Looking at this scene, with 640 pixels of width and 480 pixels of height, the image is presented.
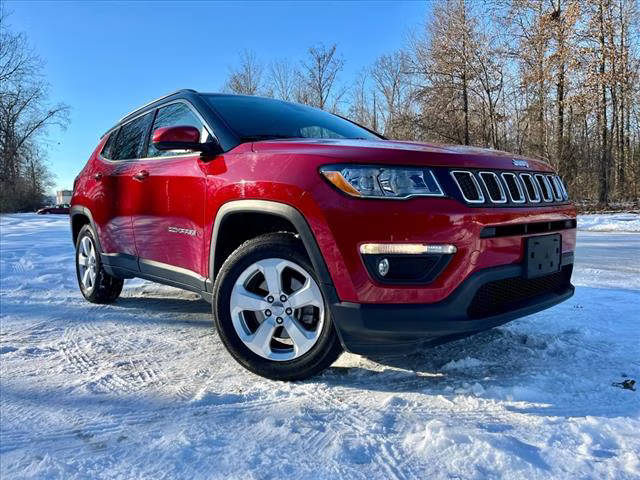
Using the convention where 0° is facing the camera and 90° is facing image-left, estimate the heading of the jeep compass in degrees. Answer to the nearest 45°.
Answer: approximately 315°
